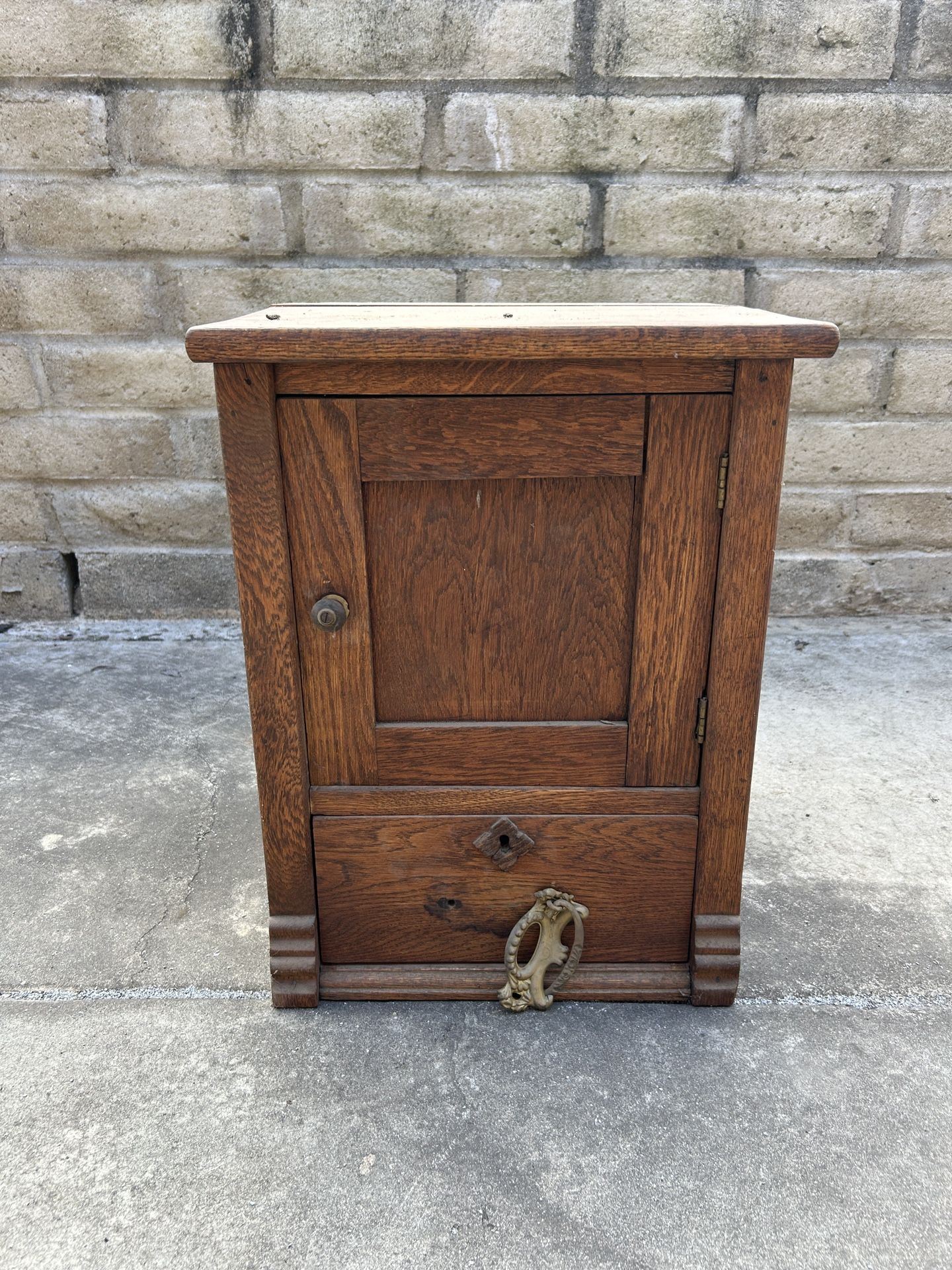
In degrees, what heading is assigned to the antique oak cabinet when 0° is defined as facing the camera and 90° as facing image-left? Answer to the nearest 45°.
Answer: approximately 0°
